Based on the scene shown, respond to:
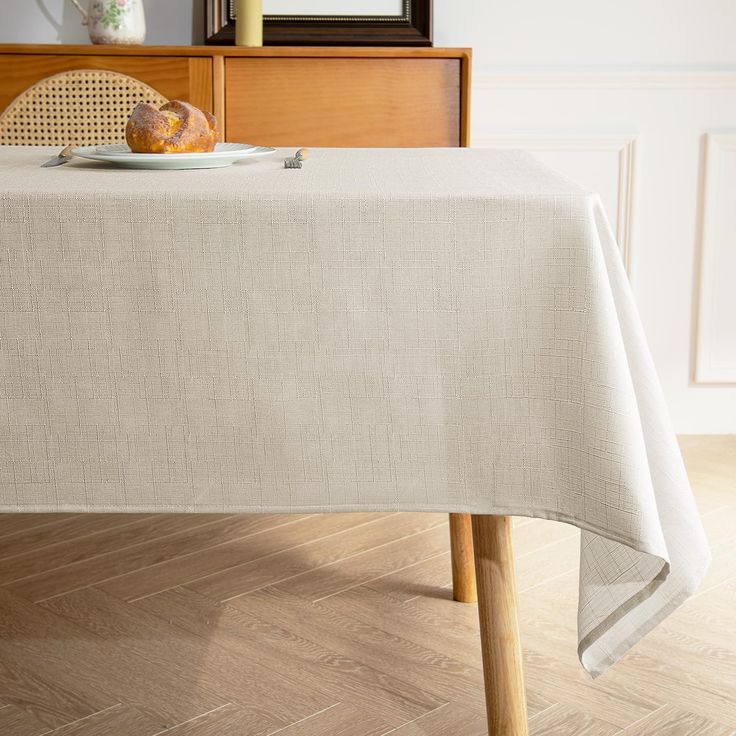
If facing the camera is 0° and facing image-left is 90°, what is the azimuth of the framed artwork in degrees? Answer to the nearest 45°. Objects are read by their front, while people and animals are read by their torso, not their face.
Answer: approximately 0°

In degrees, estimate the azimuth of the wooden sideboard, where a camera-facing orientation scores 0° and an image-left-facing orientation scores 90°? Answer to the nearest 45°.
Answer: approximately 0°

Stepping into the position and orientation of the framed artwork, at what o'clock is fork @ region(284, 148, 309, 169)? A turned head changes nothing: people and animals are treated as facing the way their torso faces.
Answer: The fork is roughly at 12 o'clock from the framed artwork.

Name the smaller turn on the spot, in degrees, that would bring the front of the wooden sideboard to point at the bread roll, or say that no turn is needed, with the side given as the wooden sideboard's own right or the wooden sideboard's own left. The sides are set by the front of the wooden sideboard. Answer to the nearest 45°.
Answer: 0° — it already faces it

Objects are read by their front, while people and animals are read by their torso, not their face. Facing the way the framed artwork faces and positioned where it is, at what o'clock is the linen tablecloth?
The linen tablecloth is roughly at 12 o'clock from the framed artwork.
